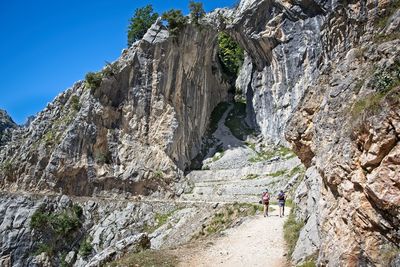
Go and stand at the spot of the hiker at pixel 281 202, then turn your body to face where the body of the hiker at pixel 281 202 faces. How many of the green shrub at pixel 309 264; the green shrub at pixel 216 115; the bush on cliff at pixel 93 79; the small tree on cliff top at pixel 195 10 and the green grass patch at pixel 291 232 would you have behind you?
2

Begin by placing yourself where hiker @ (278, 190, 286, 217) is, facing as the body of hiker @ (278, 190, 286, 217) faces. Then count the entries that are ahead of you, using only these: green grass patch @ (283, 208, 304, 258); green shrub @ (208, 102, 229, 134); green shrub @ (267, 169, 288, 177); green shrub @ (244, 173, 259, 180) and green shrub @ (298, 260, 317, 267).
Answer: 3

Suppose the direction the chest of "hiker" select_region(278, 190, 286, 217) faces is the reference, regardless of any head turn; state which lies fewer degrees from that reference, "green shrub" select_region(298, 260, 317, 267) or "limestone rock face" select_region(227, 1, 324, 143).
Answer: the limestone rock face

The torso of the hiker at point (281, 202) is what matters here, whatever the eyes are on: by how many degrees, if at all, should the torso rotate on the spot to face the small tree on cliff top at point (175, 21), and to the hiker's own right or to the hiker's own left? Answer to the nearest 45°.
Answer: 0° — they already face it

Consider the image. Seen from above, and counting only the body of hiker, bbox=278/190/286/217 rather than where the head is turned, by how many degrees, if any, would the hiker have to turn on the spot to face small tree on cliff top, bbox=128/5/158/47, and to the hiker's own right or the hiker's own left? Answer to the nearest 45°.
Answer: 0° — they already face it

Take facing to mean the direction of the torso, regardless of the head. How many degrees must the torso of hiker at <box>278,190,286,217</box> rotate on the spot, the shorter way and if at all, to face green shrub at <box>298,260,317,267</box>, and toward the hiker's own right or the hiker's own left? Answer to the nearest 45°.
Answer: approximately 180°

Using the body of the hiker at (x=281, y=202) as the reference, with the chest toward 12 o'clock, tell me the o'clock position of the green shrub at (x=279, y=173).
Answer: The green shrub is roughly at 12 o'clock from the hiker.

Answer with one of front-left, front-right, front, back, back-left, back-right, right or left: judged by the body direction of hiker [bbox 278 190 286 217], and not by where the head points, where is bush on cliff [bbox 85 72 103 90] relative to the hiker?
front-left

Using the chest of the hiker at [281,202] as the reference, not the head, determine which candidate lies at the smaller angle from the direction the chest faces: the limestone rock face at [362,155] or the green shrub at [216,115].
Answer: the green shrub

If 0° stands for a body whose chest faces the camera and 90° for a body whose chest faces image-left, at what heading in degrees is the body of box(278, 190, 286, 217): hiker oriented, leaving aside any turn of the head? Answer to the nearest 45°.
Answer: approximately 180°

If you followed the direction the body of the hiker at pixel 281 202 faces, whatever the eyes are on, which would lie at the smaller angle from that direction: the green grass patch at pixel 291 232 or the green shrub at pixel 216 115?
the green shrub
